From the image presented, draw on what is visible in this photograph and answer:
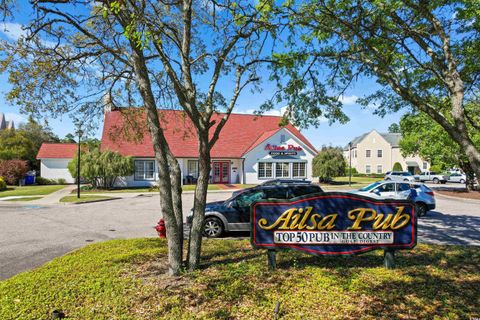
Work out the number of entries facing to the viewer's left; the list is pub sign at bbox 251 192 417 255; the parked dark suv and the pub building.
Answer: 1

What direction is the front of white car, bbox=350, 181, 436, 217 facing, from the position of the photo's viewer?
facing to the left of the viewer

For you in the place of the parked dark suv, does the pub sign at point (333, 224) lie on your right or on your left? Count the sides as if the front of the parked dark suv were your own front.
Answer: on your left

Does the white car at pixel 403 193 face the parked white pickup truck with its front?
no

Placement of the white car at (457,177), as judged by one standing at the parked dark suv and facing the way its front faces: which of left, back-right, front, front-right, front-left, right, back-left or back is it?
back-right

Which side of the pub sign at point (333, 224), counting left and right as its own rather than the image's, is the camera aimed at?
front

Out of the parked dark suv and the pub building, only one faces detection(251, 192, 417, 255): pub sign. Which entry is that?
the pub building

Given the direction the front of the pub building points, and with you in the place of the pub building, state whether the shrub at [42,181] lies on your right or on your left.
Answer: on your right

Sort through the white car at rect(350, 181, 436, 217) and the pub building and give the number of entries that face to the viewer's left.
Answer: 1

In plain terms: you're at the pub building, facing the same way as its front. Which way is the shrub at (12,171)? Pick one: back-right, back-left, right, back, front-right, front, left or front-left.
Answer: right

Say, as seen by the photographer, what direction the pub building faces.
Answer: facing the viewer

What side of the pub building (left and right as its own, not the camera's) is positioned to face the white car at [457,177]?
left

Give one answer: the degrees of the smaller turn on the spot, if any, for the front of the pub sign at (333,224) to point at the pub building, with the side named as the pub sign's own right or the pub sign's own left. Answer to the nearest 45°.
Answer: approximately 180°

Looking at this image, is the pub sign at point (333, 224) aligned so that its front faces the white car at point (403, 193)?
no

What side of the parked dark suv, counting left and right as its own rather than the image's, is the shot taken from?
left
